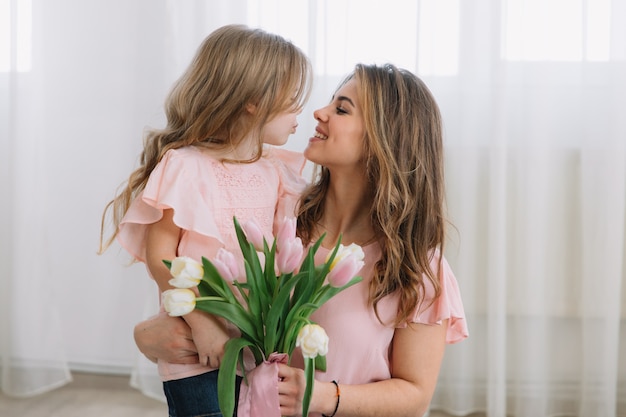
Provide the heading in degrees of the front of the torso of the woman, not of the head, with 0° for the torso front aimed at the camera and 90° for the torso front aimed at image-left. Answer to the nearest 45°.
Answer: approximately 45°

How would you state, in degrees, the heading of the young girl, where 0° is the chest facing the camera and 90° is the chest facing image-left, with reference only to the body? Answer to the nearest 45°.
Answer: approximately 315°

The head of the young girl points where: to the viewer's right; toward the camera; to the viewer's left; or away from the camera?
to the viewer's right
